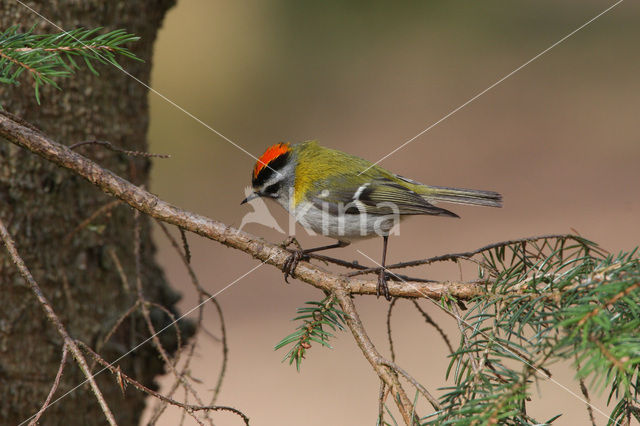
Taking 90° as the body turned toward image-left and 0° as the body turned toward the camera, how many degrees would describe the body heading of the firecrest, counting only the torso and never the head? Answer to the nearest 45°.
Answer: approximately 90°

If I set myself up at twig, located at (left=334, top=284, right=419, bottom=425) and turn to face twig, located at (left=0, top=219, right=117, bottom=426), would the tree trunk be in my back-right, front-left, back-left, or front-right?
front-right

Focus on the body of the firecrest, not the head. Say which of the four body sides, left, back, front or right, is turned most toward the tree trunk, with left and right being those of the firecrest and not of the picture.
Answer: front
